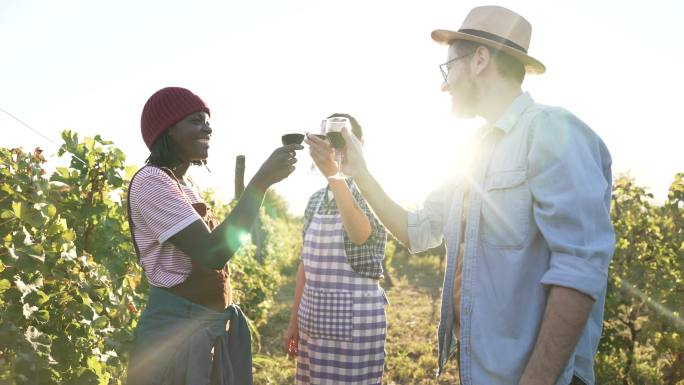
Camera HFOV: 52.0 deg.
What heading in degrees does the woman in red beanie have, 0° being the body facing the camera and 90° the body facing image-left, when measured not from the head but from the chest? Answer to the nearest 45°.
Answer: approximately 270°

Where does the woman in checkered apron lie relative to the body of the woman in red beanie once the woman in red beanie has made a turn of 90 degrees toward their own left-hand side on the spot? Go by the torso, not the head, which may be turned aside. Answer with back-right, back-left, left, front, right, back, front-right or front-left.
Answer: front-right

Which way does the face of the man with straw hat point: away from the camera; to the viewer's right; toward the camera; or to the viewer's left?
to the viewer's left

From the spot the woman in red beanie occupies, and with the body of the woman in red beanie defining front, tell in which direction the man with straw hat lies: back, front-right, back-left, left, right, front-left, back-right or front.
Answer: front-right
